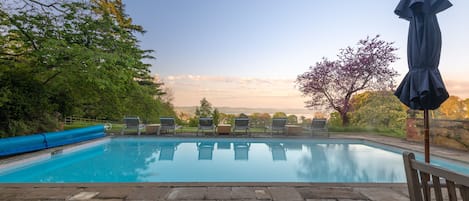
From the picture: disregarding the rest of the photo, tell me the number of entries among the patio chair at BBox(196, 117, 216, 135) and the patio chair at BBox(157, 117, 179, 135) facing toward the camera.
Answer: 2

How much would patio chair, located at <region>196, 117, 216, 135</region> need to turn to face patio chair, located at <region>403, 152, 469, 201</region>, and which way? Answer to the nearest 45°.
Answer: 0° — it already faces it

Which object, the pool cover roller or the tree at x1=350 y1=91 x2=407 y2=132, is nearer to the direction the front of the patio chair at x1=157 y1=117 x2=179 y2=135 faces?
the pool cover roller

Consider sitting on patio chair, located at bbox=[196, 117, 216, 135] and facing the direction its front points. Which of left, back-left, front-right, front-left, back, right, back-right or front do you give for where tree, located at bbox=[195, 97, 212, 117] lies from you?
back

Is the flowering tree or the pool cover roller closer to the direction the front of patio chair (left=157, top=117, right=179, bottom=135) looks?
the pool cover roller

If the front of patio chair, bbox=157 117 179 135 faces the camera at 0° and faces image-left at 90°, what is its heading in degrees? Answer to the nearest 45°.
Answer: approximately 0°

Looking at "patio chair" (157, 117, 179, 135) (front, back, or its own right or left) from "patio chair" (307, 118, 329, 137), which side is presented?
left

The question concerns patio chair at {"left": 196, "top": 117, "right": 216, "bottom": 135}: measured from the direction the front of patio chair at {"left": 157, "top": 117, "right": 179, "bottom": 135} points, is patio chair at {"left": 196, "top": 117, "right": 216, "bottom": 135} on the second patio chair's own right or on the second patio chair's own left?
on the second patio chair's own left
